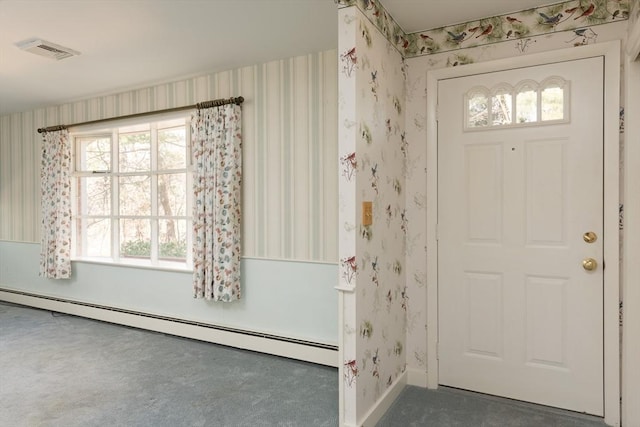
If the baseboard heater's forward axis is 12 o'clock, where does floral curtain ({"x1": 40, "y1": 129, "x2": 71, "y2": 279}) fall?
The floral curtain is roughly at 3 o'clock from the baseboard heater.

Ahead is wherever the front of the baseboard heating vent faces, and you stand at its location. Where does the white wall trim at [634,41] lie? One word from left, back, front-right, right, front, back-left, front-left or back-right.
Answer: left

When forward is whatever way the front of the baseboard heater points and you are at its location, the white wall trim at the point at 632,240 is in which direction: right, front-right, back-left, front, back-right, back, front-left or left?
left

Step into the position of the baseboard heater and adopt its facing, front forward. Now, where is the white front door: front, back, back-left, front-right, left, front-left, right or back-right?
left

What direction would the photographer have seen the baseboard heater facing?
facing the viewer and to the left of the viewer

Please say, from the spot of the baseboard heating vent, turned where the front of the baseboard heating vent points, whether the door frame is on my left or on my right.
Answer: on my left

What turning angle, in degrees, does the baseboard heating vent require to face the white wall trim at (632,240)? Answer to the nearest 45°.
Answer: approximately 90° to its left

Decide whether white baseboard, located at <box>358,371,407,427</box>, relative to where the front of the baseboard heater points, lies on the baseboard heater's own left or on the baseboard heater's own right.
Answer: on the baseboard heater's own left
